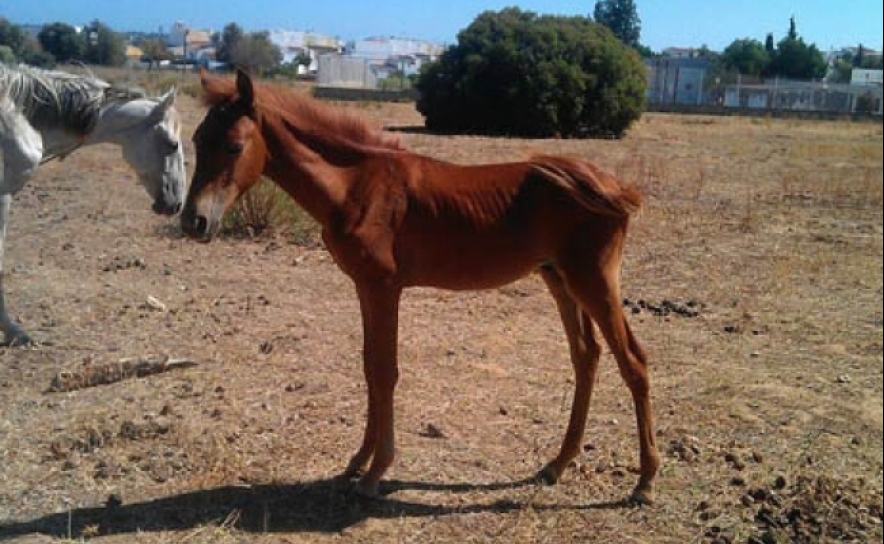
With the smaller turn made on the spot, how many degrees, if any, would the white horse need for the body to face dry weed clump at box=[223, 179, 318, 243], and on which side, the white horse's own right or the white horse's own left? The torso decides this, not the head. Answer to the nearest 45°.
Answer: approximately 45° to the white horse's own left

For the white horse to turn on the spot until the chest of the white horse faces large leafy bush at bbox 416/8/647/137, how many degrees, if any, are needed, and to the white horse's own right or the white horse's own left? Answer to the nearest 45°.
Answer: approximately 45° to the white horse's own left

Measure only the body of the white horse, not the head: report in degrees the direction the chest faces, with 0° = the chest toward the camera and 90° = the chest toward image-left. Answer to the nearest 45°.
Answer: approximately 270°
